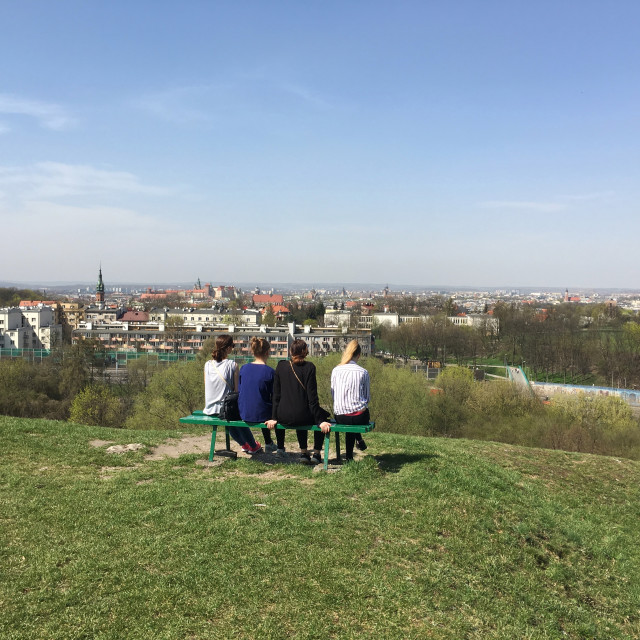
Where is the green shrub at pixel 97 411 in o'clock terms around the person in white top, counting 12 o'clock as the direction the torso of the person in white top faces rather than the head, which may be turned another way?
The green shrub is roughly at 10 o'clock from the person in white top.

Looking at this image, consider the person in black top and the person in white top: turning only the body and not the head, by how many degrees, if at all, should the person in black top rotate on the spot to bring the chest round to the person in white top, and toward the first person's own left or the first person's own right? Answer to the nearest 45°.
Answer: approximately 45° to the first person's own left

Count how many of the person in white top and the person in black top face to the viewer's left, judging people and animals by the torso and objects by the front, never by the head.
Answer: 0

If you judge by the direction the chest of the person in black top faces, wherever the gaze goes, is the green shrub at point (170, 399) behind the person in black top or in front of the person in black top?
in front

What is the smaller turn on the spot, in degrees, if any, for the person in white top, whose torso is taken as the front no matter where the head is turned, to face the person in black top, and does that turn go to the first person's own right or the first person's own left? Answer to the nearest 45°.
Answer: approximately 90° to the first person's own right

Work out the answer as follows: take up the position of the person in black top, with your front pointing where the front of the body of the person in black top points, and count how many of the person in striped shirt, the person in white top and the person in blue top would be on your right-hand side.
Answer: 1

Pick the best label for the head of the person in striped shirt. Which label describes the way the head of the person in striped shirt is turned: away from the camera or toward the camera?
away from the camera

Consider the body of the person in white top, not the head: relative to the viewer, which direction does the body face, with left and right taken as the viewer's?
facing away from the viewer and to the right of the viewer

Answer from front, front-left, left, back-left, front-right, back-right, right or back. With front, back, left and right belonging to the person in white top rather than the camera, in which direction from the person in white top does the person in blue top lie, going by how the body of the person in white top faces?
right

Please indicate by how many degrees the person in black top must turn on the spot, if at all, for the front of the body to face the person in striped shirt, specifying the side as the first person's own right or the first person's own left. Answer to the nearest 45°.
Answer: approximately 90° to the first person's own right

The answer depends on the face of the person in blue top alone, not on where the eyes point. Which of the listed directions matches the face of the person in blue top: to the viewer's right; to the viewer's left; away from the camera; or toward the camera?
away from the camera

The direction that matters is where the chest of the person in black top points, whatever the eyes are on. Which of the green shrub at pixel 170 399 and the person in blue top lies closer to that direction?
the green shrub

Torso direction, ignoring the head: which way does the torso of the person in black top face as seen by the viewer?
away from the camera
